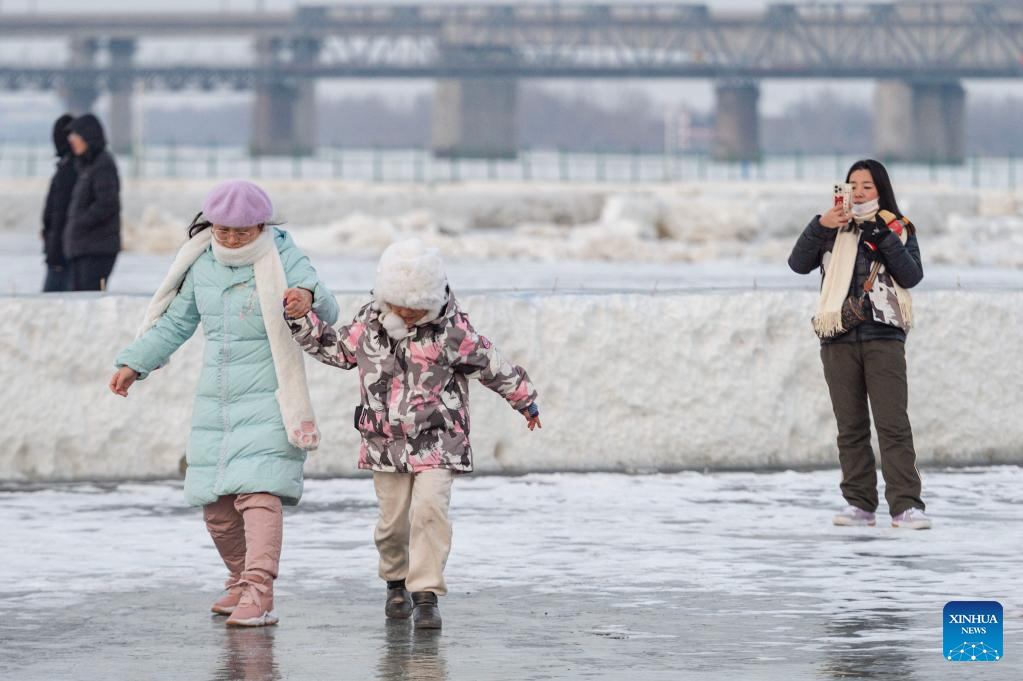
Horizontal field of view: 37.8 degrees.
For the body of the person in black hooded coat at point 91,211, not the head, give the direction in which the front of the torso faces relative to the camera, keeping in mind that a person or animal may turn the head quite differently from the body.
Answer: to the viewer's left

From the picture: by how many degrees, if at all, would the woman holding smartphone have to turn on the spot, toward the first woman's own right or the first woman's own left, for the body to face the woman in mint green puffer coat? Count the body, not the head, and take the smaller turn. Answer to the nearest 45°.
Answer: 0° — they already face them

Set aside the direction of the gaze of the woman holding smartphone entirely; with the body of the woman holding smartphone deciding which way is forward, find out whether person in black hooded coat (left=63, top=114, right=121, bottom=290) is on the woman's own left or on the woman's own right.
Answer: on the woman's own right

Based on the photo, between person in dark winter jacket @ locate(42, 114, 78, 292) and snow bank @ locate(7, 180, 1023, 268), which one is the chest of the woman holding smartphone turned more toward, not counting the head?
the person in dark winter jacket

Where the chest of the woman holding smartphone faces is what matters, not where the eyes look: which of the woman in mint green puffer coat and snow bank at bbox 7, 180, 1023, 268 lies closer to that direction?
the woman in mint green puffer coat

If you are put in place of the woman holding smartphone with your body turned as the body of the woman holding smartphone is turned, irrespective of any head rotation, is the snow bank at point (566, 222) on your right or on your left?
on your right

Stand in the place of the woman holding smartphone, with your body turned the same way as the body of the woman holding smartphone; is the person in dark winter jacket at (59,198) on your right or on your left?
on your right

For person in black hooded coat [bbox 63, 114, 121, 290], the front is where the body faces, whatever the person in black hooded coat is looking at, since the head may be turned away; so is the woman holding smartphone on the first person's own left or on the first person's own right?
on the first person's own left

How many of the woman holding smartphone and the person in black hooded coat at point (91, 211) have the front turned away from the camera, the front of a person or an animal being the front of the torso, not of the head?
0

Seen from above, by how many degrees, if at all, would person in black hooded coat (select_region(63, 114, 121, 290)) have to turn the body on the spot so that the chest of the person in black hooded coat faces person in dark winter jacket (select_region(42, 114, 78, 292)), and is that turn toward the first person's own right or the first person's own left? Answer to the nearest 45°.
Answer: approximately 45° to the first person's own right

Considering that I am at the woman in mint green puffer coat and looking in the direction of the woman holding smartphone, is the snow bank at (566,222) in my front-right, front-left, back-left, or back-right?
front-left

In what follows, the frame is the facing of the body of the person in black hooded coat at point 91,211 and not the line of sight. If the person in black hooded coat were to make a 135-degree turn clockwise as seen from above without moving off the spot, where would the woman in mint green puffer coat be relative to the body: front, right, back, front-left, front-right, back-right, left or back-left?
back-right

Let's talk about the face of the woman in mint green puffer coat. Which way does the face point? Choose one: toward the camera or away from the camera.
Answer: toward the camera
